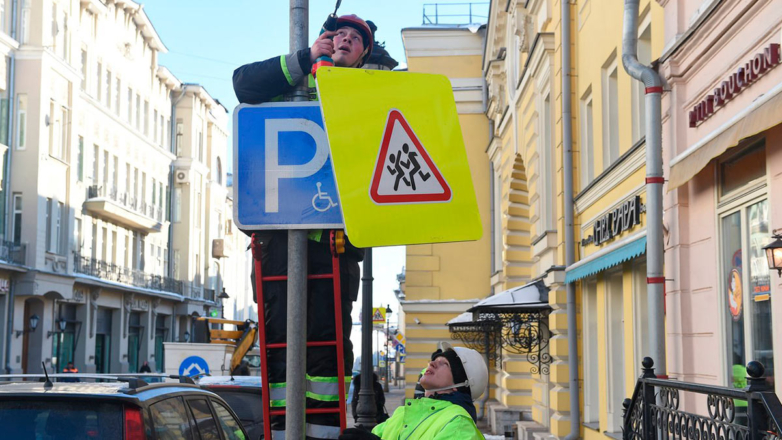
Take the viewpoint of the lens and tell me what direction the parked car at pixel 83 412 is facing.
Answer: facing away from the viewer and to the right of the viewer

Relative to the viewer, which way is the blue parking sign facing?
toward the camera

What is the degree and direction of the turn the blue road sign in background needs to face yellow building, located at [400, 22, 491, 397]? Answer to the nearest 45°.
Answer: approximately 135° to its left

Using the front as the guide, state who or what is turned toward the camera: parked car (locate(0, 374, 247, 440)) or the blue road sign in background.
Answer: the blue road sign in background

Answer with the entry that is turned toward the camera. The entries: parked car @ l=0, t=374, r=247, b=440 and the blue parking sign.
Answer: the blue parking sign

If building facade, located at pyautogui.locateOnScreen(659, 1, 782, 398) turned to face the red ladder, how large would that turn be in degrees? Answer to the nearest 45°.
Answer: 0° — it already faces it

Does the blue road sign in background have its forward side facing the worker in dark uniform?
yes

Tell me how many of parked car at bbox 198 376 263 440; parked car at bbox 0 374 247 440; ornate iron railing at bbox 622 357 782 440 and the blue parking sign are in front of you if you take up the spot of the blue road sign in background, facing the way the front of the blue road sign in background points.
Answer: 4

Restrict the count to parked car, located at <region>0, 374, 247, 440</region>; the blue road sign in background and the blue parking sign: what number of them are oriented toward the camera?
2

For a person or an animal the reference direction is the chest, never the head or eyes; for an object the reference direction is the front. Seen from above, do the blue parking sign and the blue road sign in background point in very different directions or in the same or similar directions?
same or similar directions

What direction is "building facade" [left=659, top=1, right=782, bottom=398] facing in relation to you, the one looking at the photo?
facing the viewer and to the left of the viewer

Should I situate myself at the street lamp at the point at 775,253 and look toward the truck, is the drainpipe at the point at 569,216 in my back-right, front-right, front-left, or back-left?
front-right
